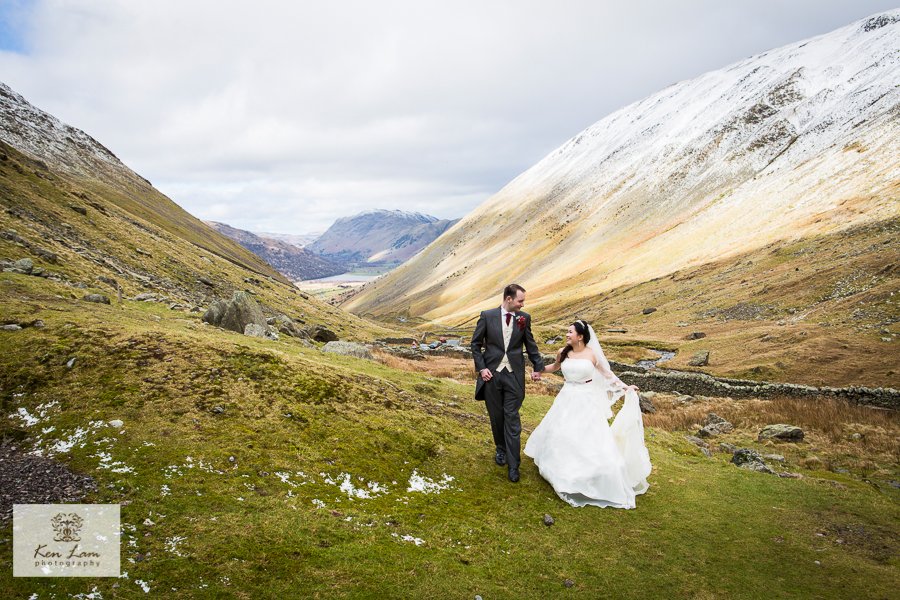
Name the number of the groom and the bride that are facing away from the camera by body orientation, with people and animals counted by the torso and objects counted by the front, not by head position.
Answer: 0

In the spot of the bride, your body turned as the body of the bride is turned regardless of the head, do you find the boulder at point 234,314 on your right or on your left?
on your right

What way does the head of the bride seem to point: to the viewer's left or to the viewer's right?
to the viewer's left

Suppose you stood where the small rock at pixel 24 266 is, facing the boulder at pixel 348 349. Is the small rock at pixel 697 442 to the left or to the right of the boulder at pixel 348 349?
right

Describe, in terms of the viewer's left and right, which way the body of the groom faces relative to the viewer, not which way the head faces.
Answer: facing the viewer

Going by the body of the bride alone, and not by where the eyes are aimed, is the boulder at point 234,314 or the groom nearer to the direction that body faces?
the groom

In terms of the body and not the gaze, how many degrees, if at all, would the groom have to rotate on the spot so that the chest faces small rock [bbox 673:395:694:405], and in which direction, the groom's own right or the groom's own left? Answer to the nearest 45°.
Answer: approximately 135° to the groom's own left

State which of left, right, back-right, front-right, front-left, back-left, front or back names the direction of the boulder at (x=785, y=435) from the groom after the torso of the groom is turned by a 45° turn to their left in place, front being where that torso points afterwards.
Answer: left

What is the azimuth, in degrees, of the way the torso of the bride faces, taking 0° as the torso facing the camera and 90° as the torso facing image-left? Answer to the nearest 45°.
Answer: approximately 45°
